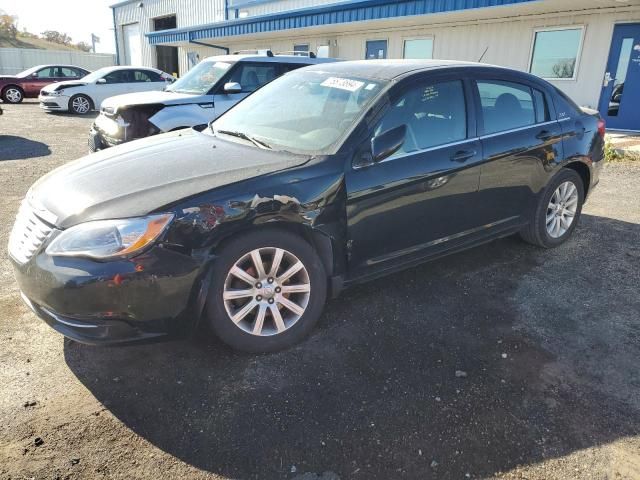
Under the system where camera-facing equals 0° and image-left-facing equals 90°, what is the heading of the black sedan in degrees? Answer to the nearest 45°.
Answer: approximately 45°

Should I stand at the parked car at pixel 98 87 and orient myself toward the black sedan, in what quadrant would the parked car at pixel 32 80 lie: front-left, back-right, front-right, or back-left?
back-right

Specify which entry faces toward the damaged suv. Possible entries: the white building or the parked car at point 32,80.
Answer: the white building

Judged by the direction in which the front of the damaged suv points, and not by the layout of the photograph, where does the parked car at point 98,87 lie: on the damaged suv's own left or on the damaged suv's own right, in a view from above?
on the damaged suv's own right

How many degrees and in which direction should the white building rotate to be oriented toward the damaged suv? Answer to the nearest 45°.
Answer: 0° — it already faces it

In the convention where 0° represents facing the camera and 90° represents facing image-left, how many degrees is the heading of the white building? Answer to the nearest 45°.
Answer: approximately 45°

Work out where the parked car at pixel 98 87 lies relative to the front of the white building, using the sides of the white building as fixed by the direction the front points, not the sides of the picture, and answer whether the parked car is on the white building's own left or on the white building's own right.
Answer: on the white building's own right

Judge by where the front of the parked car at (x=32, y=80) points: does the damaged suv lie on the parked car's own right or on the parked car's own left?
on the parked car's own left

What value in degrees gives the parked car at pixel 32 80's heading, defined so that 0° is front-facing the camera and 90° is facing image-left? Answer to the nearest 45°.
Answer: approximately 90°

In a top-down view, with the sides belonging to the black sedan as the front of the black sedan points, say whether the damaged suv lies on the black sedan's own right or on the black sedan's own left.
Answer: on the black sedan's own right
